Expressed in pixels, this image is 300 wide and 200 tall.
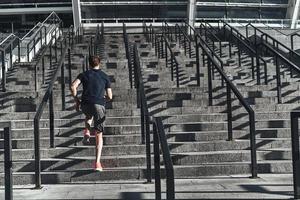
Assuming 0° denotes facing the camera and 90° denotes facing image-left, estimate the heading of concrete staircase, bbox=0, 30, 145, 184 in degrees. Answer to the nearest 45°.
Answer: approximately 0°
